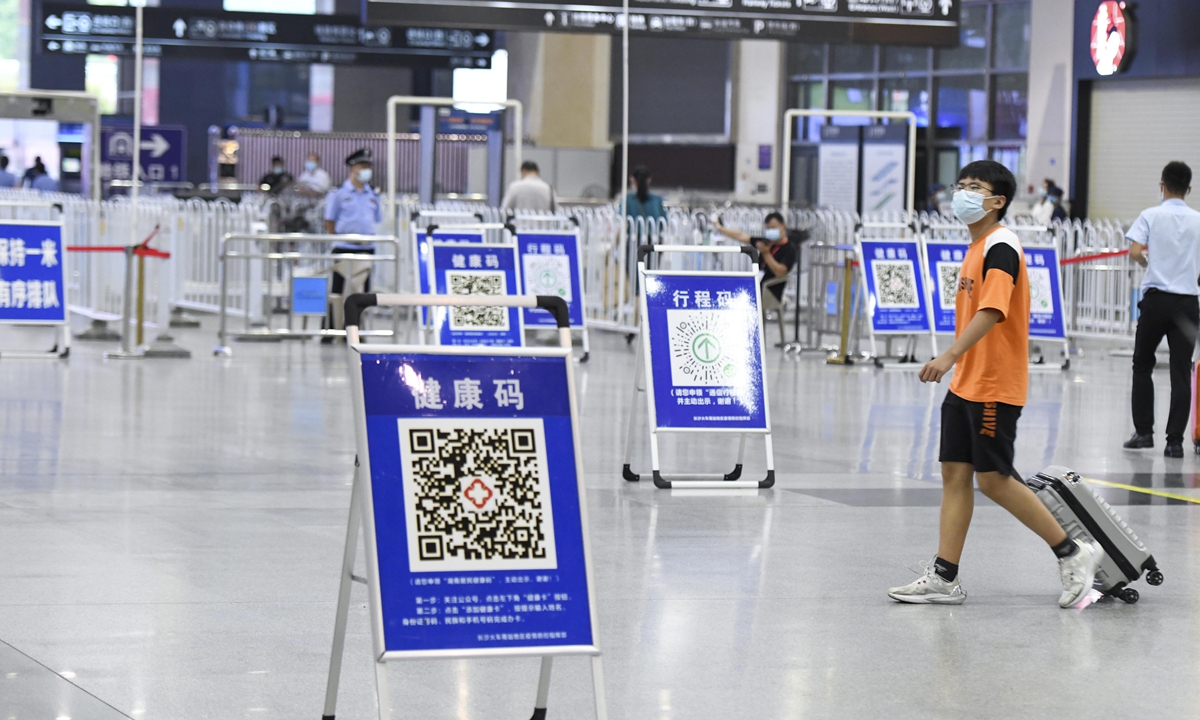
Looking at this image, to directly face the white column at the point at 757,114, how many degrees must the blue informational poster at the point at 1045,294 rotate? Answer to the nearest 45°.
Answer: approximately 180°

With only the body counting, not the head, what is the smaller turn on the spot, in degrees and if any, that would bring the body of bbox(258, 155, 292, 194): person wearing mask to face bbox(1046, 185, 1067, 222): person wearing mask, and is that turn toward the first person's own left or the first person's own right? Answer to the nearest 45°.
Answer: approximately 90° to the first person's own left

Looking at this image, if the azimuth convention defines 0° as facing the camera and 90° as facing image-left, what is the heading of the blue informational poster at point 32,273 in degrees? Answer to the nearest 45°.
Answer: approximately 0°

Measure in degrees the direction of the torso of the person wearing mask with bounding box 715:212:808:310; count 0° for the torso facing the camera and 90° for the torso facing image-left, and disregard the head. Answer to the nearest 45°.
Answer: approximately 45°

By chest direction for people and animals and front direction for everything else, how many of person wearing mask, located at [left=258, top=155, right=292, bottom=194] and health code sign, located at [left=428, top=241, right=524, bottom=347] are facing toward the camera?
2

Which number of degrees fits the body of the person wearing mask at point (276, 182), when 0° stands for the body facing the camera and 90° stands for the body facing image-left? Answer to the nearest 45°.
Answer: approximately 0°

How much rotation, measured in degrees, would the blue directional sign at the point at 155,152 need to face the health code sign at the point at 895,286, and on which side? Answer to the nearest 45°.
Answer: approximately 45° to its left

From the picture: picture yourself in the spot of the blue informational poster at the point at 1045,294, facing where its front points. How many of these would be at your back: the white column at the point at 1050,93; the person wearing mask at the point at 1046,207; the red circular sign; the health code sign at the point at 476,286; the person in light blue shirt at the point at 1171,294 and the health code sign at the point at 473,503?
3

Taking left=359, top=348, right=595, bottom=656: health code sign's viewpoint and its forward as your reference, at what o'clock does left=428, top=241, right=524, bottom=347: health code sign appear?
left=428, top=241, right=524, bottom=347: health code sign is roughly at 6 o'clock from left=359, top=348, right=595, bottom=656: health code sign.
